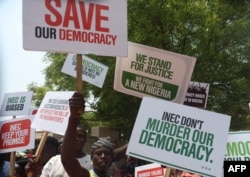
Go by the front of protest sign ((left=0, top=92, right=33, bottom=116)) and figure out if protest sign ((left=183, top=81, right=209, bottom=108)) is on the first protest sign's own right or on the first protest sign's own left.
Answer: on the first protest sign's own left

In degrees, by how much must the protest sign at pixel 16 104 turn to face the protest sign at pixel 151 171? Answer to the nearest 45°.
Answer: approximately 45° to its left

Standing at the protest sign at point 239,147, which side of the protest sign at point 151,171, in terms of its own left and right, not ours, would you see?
left
